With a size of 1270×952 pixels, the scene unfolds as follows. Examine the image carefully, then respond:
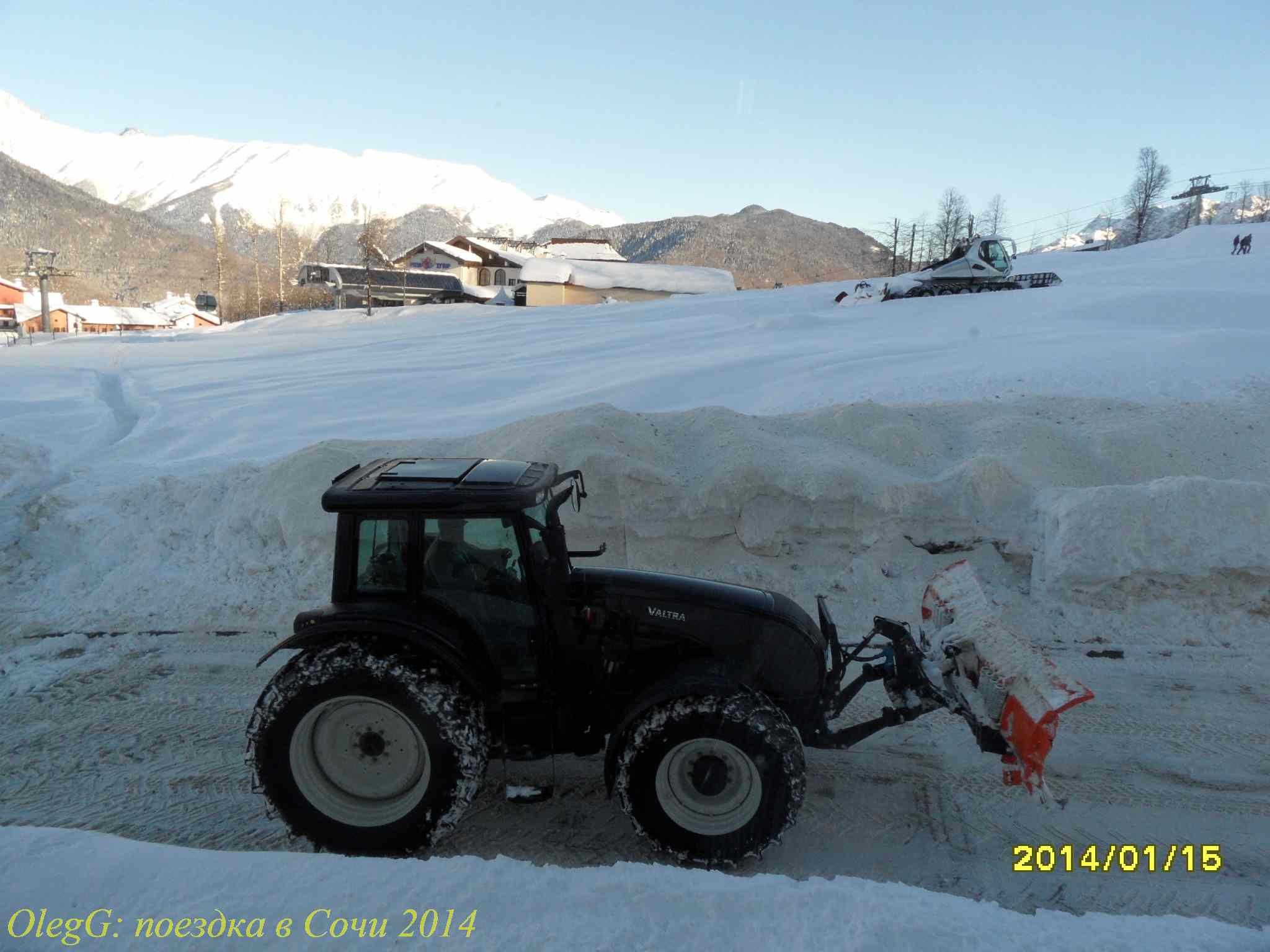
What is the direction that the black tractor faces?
to the viewer's right
